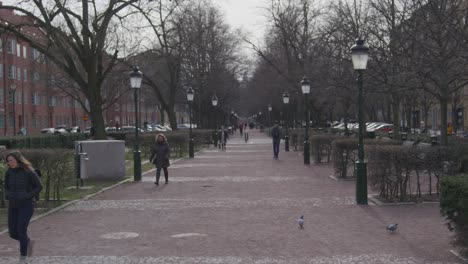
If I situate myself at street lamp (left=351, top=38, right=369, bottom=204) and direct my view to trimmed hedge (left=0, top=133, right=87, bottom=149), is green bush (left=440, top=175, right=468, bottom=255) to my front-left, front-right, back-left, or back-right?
back-left

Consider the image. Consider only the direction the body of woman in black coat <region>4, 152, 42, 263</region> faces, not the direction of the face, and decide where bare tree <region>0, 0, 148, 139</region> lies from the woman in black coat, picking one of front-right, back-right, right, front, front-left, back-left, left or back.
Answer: back-right

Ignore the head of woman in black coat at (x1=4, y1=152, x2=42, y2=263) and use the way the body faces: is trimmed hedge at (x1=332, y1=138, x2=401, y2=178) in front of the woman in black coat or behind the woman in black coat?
behind

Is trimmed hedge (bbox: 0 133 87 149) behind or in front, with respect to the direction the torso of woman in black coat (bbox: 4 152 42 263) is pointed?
behind

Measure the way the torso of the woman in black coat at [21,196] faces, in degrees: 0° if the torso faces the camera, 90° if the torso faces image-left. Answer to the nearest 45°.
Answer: approximately 45°

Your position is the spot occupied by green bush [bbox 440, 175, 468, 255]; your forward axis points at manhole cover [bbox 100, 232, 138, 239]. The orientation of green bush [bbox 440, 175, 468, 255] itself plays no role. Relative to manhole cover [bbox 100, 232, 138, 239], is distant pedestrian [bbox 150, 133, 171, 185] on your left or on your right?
right

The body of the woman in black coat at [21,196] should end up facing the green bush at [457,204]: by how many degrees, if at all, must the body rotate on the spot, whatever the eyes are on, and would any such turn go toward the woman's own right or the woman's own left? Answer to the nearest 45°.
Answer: approximately 90° to the woman's own left

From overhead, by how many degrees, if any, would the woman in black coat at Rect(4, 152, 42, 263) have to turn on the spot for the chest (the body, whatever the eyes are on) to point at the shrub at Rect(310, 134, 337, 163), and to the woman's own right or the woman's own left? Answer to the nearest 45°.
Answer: approximately 180°

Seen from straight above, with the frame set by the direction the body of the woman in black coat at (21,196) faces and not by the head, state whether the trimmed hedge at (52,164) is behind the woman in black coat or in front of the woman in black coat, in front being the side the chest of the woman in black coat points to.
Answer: behind

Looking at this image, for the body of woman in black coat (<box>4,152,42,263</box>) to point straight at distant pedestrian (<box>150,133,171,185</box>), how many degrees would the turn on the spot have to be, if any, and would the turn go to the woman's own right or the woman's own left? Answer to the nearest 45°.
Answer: approximately 180°

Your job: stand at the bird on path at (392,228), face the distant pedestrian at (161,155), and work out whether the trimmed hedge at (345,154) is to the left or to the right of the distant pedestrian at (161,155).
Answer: right
